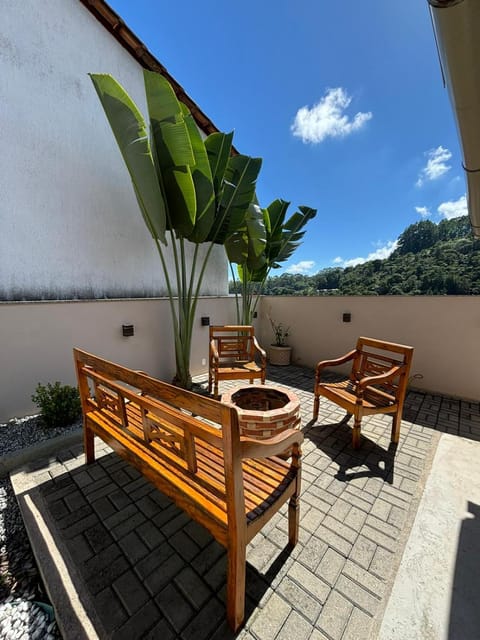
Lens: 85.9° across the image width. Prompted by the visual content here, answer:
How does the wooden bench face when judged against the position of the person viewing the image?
facing away from the viewer and to the right of the viewer

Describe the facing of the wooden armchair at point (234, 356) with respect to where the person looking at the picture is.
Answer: facing the viewer and to the right of the viewer

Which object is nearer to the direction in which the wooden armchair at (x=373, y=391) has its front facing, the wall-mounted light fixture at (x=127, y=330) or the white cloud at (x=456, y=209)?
the wall-mounted light fixture

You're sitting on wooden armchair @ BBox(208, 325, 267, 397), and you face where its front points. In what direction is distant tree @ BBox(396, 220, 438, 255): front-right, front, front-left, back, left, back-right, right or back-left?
left

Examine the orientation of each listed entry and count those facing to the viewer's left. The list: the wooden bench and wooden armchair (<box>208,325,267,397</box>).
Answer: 0

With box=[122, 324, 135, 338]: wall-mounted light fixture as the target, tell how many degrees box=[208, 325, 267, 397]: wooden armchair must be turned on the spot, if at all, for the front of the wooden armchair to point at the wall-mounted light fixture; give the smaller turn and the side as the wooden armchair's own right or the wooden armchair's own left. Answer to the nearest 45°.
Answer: approximately 135° to the wooden armchair's own right

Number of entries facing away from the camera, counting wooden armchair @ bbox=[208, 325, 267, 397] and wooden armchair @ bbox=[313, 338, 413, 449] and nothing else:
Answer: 0

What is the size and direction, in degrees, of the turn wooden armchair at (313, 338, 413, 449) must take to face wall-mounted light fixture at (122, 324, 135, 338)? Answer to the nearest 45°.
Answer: approximately 45° to its right

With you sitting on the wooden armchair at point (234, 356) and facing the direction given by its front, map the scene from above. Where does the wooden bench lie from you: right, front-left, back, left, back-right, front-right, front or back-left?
front-right

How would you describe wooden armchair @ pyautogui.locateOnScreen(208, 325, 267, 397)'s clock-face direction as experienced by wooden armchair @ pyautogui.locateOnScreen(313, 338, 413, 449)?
wooden armchair @ pyautogui.locateOnScreen(208, 325, 267, 397) is roughly at 2 o'clock from wooden armchair @ pyautogui.locateOnScreen(313, 338, 413, 449).

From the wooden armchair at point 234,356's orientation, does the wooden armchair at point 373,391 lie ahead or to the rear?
ahead

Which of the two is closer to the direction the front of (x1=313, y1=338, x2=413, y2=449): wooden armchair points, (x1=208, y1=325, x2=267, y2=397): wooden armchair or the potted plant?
the wooden armchair

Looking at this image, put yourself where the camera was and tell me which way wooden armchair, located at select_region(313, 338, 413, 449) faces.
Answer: facing the viewer and to the left of the viewer
